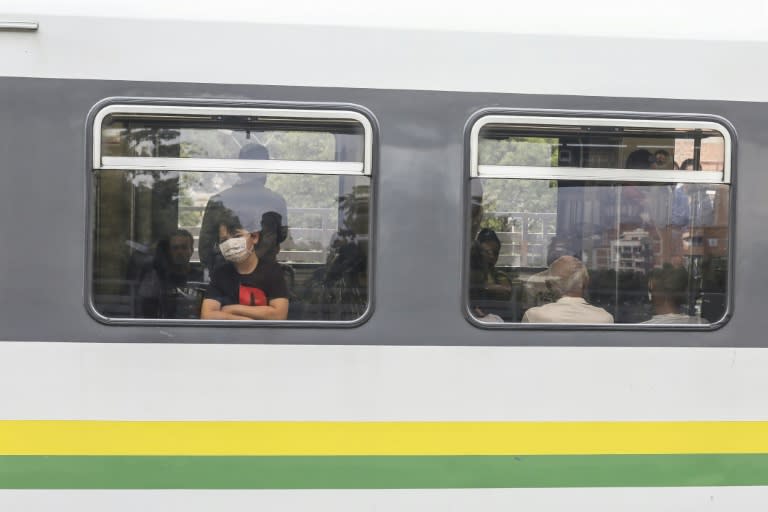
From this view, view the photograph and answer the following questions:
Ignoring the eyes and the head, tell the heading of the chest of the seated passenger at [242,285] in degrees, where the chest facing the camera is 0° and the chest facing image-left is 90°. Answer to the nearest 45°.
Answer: approximately 0°

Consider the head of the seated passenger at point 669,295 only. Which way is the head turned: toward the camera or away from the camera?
away from the camera

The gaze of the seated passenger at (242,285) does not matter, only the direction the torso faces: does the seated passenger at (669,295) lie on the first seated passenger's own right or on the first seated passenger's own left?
on the first seated passenger's own left

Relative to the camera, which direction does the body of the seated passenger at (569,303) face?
away from the camera

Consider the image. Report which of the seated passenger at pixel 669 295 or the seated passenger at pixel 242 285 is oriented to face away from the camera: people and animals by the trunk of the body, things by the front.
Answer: the seated passenger at pixel 669 295

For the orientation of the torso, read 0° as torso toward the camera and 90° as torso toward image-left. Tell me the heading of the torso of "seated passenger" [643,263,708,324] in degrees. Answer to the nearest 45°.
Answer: approximately 180°

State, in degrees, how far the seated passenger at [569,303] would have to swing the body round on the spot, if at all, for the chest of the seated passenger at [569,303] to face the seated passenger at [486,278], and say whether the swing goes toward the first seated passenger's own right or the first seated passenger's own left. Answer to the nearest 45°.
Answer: approximately 90° to the first seated passenger's own left

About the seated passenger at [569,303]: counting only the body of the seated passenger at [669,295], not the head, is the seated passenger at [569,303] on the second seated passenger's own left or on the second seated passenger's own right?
on the second seated passenger's own left
